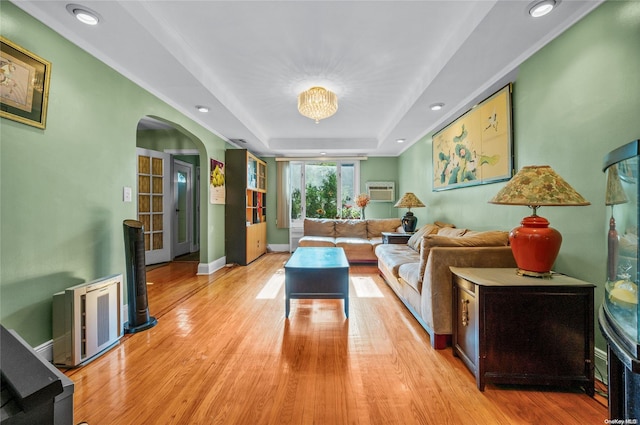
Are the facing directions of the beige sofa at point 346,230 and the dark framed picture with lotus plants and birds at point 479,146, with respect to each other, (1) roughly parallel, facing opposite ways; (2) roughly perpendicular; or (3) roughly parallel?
roughly perpendicular

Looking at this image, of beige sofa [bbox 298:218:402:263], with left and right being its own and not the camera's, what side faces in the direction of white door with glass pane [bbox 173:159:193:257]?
right

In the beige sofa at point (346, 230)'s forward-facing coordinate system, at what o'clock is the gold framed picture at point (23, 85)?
The gold framed picture is roughly at 1 o'clock from the beige sofa.

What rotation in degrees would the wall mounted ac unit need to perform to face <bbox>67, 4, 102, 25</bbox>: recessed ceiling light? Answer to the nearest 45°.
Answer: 0° — it already faces it

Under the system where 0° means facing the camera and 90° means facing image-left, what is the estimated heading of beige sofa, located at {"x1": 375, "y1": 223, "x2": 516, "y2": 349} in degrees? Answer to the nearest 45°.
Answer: approximately 90°

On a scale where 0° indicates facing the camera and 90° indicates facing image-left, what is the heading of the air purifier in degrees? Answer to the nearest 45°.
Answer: approximately 315°

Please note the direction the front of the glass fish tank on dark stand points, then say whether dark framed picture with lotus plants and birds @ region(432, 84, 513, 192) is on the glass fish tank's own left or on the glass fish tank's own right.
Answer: on the glass fish tank's own right

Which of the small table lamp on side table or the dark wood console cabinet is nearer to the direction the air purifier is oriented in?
the dark wood console cabinet

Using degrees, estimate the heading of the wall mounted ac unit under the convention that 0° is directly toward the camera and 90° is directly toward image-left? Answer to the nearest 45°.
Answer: approximately 0°

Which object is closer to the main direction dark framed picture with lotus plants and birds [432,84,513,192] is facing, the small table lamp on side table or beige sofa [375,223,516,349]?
the beige sofa

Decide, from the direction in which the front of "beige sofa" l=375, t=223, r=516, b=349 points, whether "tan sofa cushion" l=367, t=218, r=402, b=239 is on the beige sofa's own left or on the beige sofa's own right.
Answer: on the beige sofa's own right

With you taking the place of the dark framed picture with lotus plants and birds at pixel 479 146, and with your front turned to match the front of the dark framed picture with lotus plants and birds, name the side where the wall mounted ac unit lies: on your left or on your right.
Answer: on your right
